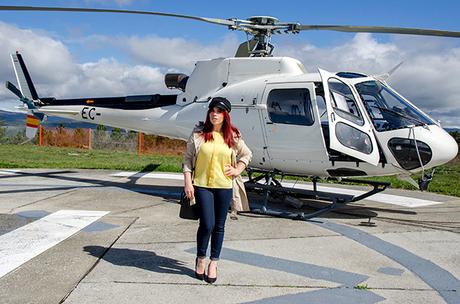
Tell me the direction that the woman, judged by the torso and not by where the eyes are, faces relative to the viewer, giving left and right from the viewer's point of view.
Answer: facing the viewer

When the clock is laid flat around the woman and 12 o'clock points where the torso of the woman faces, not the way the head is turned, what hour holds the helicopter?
The helicopter is roughly at 7 o'clock from the woman.
